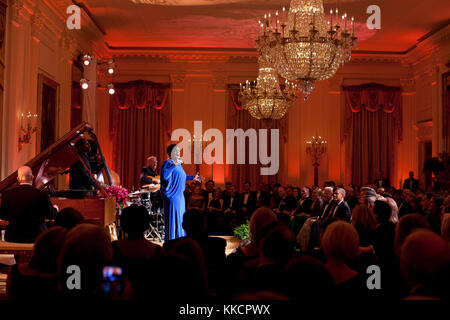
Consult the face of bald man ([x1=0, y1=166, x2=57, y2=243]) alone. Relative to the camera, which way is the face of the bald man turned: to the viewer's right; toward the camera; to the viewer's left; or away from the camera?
away from the camera

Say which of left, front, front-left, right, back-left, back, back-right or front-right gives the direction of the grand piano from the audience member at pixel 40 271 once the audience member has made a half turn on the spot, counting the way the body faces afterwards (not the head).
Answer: back

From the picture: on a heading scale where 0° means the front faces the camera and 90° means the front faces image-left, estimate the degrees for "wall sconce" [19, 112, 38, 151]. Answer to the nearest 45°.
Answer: approximately 270°

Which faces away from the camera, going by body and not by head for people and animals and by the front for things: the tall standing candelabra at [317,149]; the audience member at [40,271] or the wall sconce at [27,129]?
the audience member

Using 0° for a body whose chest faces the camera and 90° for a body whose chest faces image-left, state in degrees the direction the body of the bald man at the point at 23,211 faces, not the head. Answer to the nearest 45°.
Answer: approximately 180°

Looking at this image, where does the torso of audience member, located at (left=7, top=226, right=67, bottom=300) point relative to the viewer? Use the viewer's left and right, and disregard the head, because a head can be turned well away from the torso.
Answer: facing away from the viewer

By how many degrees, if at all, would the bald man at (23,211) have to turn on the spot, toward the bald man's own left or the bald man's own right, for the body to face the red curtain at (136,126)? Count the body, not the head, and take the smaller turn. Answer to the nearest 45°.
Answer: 0° — they already face it

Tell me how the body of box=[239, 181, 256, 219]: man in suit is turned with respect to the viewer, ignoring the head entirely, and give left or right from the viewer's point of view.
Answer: facing the viewer and to the left of the viewer

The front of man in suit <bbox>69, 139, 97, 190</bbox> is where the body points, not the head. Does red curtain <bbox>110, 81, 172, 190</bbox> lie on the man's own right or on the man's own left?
on the man's own left

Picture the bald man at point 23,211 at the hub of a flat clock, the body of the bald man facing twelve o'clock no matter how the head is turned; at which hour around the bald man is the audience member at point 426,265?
The audience member is roughly at 5 o'clock from the bald man.

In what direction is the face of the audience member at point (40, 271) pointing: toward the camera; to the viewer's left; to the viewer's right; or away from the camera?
away from the camera

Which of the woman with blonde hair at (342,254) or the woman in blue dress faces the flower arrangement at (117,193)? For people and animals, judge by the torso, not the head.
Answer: the woman with blonde hair
